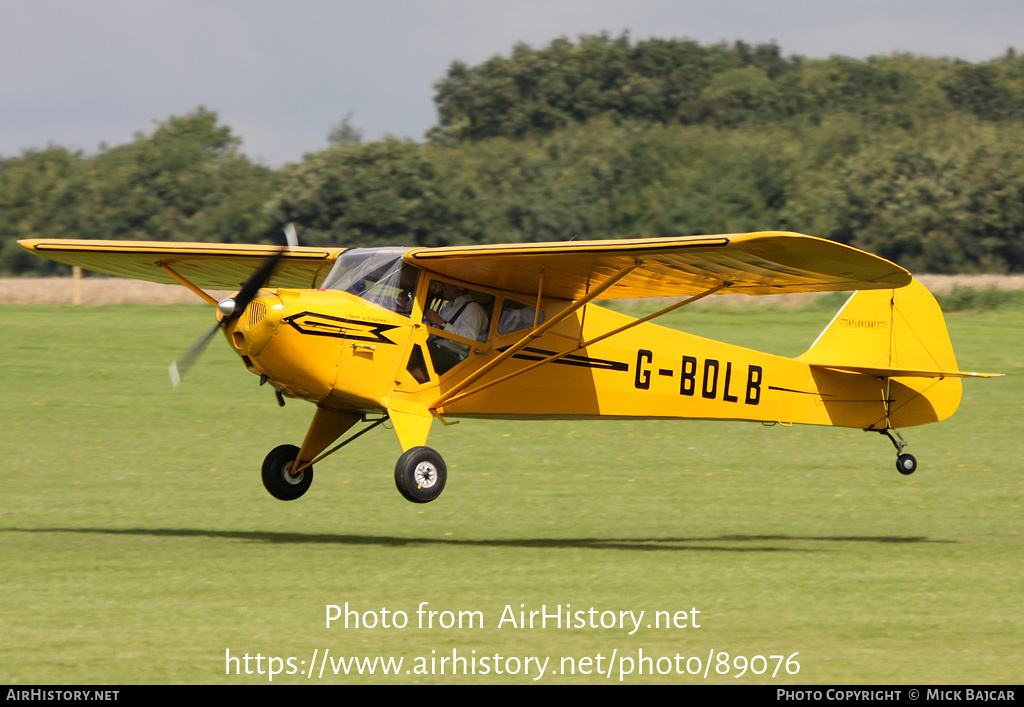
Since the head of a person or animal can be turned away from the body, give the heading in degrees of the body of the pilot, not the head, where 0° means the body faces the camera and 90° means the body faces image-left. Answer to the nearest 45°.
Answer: approximately 45°
